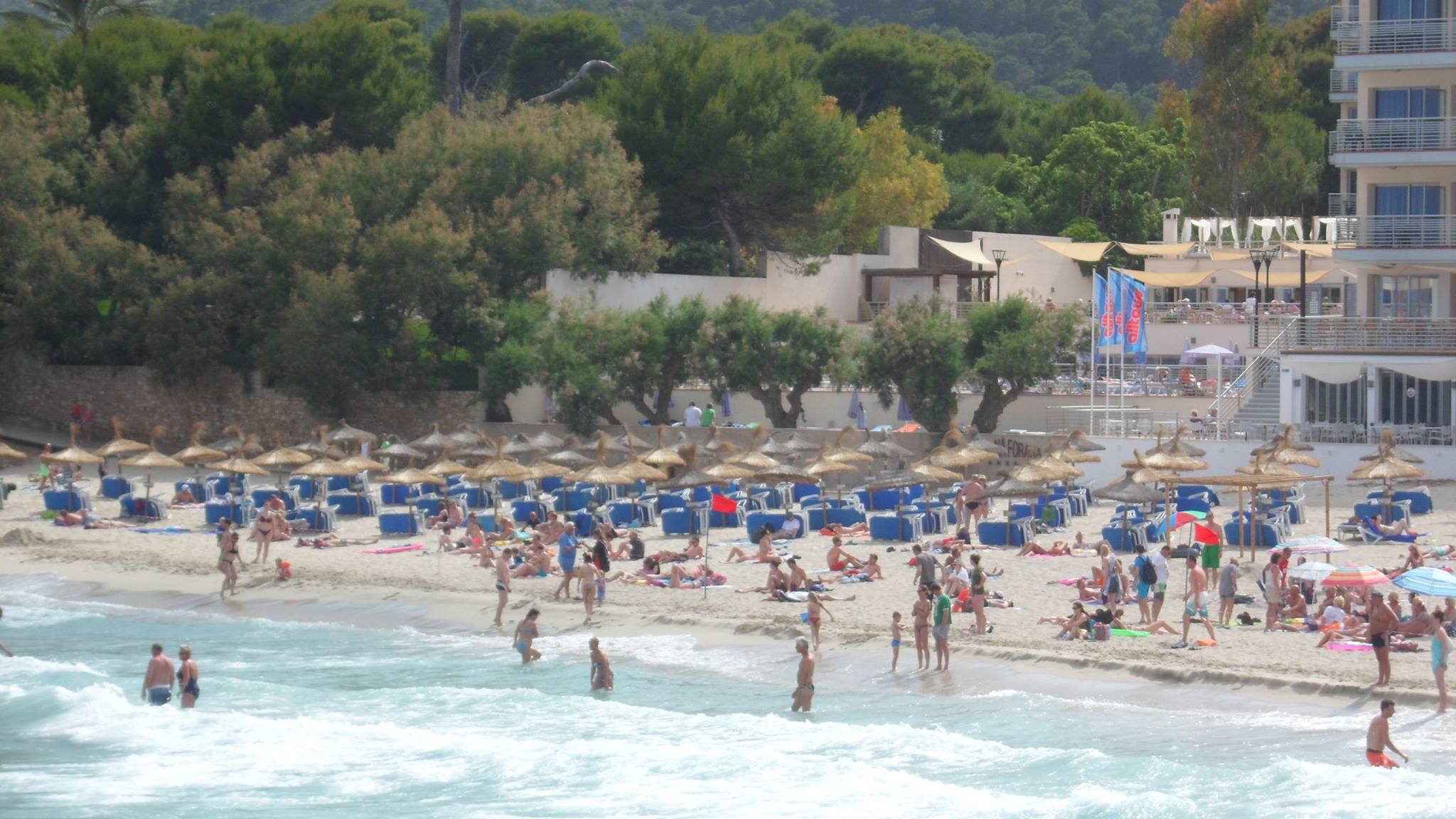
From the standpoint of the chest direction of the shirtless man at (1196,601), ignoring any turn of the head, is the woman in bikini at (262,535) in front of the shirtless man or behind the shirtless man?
in front

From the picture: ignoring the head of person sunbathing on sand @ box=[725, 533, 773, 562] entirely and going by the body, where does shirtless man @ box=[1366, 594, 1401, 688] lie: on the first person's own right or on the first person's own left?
on the first person's own left

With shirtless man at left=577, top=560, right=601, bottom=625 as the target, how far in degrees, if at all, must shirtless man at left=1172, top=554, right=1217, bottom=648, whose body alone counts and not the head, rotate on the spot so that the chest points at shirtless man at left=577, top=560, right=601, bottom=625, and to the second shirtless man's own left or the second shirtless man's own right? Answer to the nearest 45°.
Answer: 0° — they already face them

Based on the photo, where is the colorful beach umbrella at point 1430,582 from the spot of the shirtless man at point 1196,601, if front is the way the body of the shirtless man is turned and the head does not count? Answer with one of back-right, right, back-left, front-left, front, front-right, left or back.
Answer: back-left

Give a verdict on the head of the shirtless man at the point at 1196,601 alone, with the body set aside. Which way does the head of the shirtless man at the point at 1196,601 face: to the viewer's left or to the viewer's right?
to the viewer's left

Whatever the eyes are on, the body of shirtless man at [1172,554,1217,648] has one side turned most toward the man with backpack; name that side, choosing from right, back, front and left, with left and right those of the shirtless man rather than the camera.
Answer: front

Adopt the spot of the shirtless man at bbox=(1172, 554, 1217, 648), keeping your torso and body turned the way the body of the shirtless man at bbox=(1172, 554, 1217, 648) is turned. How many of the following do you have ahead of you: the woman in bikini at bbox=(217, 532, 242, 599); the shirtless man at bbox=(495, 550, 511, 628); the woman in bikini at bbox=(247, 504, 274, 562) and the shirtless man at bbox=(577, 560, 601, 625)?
4

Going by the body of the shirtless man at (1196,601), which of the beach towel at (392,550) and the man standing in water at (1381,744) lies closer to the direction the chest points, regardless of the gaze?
the beach towel

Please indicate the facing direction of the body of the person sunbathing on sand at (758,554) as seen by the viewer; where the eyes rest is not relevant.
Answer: to the viewer's left

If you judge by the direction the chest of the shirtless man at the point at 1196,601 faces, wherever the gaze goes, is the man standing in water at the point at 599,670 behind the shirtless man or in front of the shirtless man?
in front

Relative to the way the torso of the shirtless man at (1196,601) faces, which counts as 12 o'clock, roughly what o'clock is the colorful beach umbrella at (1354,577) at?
The colorful beach umbrella is roughly at 7 o'clock from the shirtless man.

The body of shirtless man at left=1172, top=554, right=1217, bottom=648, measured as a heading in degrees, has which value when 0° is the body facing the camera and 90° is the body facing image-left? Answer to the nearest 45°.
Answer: approximately 90°

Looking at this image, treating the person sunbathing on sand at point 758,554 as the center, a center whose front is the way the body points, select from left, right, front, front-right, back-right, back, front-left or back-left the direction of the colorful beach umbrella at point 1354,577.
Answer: back-left

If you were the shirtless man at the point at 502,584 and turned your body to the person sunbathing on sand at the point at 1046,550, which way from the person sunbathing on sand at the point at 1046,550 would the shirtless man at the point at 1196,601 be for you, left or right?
right

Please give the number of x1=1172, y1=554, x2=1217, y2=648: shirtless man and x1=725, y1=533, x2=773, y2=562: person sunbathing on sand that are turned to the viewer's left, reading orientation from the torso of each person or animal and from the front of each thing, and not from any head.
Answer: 2
